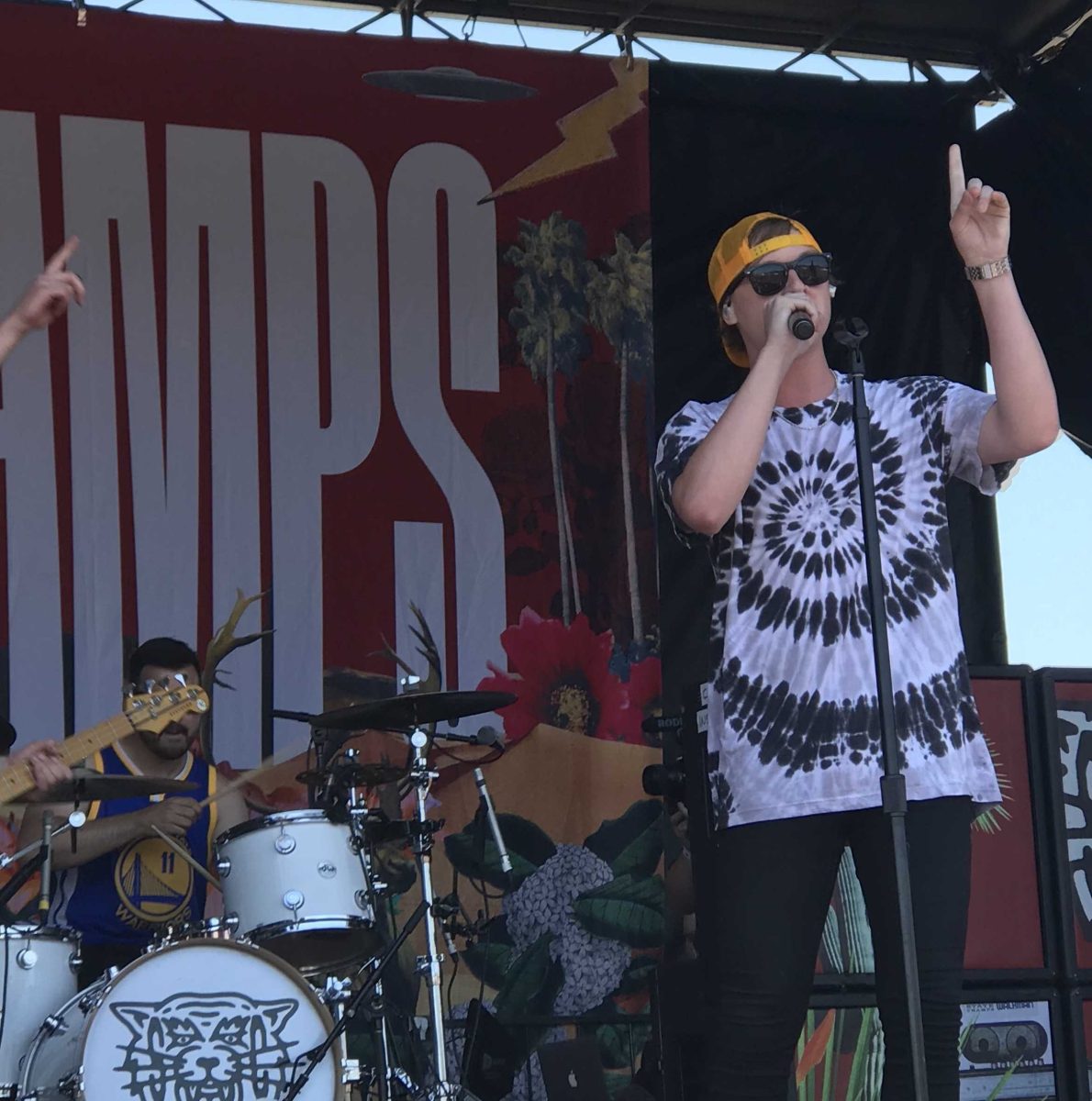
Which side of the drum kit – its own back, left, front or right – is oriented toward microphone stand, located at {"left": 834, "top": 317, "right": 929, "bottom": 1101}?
front

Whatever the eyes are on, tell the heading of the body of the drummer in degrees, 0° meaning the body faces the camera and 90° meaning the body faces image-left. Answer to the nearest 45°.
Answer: approximately 315°

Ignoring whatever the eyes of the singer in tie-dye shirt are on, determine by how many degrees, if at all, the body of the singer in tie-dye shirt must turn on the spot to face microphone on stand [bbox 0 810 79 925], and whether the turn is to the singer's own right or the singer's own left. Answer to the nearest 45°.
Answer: approximately 135° to the singer's own right

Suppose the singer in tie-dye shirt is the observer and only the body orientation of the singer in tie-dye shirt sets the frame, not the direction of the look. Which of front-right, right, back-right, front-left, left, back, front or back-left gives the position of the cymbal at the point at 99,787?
back-right

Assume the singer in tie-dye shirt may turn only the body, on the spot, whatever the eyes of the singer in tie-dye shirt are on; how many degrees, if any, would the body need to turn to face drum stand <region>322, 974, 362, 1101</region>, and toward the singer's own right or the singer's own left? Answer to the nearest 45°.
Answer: approximately 135° to the singer's own right

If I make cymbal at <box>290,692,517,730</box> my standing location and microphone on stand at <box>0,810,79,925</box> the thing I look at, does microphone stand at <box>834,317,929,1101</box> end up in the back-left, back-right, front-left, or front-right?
back-left

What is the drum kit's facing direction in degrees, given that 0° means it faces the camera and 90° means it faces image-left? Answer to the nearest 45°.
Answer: approximately 315°

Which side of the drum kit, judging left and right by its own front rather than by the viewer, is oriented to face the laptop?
left

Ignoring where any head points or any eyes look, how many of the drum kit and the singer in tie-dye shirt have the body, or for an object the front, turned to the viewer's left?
0
